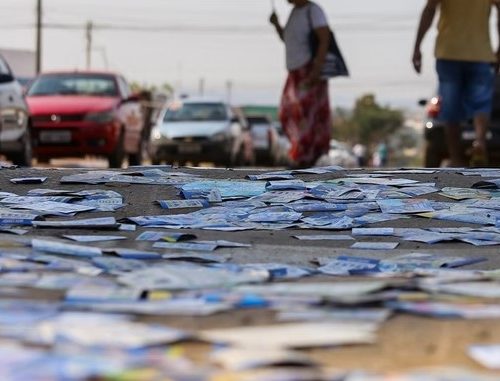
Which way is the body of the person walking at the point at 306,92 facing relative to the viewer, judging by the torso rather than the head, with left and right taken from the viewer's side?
facing the viewer and to the left of the viewer

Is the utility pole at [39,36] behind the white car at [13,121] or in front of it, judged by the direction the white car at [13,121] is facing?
behind

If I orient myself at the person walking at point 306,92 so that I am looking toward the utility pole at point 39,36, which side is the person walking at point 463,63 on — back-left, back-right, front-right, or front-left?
back-right

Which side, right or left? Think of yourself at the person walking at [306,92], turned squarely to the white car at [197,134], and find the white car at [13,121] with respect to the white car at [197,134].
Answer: left

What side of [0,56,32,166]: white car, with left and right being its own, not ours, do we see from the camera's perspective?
front

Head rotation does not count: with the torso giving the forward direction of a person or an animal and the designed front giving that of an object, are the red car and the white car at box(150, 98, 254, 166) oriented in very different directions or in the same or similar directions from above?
same or similar directions

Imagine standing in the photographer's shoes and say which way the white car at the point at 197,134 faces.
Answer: facing the viewer

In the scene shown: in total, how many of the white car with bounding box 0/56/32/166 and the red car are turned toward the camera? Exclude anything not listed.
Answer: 2

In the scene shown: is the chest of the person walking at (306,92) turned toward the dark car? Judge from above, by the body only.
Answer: no

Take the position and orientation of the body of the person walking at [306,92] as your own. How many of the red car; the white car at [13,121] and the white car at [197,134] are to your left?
0

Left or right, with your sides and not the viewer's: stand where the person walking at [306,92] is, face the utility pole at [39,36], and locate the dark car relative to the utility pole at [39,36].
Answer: right

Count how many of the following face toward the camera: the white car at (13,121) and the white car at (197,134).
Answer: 2

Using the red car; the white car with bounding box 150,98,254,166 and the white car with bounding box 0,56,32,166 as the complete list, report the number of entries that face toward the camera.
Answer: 3

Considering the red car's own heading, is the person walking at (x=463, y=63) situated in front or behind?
in front

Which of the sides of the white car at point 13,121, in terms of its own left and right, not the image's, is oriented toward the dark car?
left

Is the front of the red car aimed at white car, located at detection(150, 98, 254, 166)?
no
